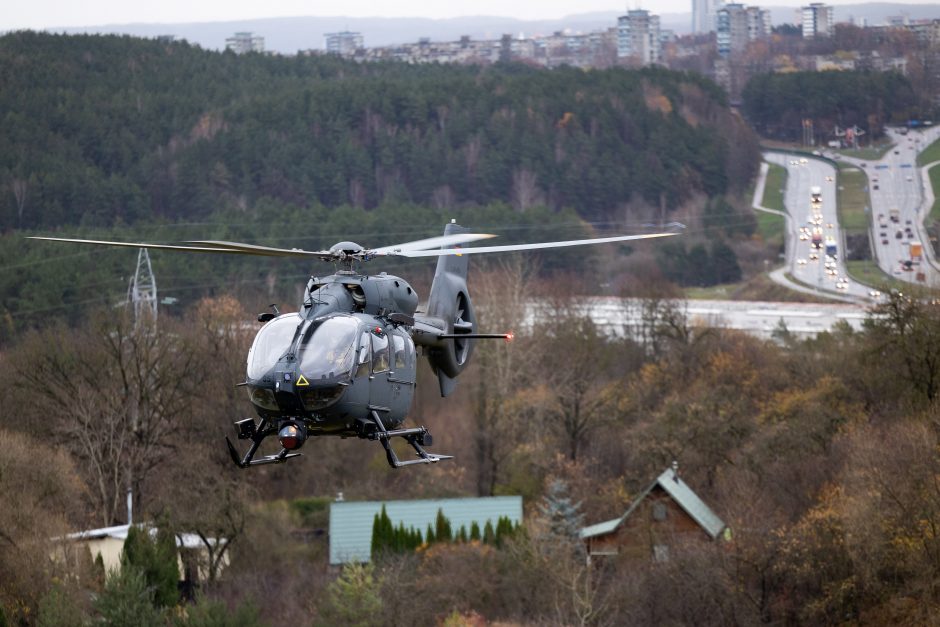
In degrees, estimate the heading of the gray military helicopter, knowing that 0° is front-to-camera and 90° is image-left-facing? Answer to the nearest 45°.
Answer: approximately 45°
